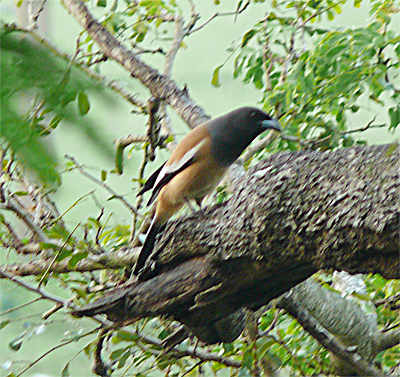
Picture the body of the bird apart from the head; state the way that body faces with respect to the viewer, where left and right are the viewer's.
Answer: facing to the right of the viewer
